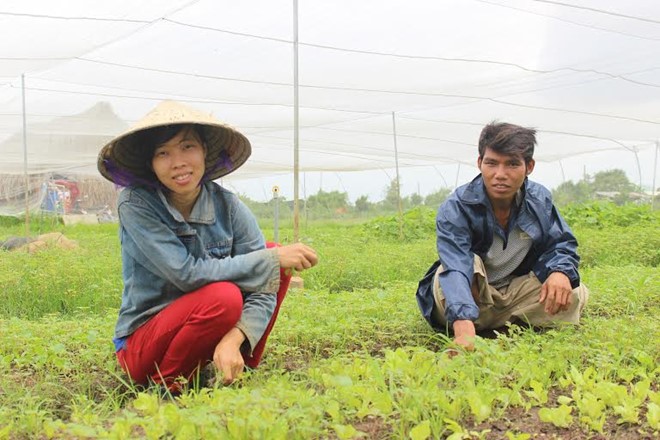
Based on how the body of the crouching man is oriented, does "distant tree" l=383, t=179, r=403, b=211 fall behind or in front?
behind

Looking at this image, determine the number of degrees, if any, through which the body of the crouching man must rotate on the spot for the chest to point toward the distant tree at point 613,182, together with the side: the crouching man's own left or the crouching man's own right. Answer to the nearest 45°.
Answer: approximately 180°

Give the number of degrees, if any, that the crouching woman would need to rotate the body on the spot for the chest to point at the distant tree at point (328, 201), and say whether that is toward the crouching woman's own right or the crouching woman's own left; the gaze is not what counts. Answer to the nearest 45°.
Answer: approximately 135° to the crouching woman's own left

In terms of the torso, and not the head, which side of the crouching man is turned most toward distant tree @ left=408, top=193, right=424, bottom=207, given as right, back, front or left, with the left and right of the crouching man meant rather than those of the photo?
back

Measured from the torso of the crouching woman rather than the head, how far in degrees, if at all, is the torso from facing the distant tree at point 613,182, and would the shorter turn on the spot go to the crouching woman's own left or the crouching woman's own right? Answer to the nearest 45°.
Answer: approximately 90° to the crouching woman's own left

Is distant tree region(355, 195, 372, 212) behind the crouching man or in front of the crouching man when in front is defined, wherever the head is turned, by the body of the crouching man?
behind

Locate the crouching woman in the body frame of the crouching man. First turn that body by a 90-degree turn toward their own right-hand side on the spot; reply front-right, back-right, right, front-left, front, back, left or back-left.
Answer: front-left

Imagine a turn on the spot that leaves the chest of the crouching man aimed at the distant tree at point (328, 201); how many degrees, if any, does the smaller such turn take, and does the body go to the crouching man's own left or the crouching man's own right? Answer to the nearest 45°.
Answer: approximately 180°

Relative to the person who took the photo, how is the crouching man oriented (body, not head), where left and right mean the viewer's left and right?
facing the viewer

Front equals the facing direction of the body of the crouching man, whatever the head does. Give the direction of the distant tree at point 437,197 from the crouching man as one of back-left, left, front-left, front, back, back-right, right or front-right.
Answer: back
